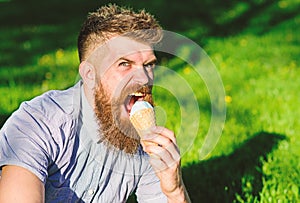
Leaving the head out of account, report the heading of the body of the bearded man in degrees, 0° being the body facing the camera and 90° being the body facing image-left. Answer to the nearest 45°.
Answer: approximately 315°

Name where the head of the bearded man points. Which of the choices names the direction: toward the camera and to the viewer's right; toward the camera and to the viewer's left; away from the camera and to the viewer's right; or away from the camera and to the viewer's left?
toward the camera and to the viewer's right
